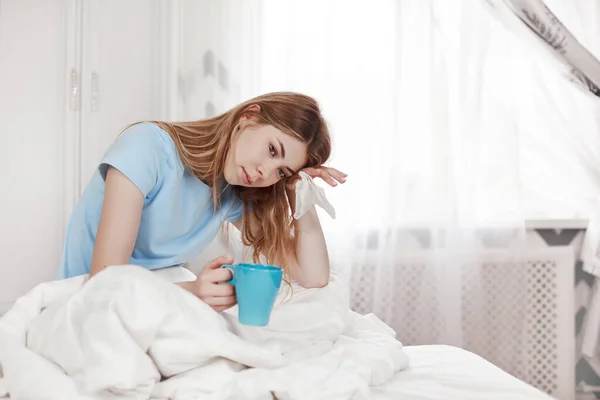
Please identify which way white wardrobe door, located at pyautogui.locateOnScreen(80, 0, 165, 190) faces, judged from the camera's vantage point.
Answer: facing the viewer

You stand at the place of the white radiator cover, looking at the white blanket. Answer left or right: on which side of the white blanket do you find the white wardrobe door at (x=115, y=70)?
right

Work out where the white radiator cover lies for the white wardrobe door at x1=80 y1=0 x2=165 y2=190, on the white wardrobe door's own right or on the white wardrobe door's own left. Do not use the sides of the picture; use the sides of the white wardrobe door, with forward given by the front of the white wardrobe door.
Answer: on the white wardrobe door's own left

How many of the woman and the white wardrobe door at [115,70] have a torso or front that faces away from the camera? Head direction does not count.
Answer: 0

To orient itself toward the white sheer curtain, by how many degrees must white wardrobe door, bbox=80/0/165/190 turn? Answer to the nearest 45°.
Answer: approximately 90° to its left

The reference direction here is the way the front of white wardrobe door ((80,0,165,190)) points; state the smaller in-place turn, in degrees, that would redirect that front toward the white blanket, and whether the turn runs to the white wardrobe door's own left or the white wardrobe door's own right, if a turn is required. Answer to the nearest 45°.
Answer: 0° — it already faces it

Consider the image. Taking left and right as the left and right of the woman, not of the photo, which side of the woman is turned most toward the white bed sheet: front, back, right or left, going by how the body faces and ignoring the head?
front

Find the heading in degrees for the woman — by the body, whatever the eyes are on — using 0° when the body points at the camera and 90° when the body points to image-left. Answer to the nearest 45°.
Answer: approximately 315°

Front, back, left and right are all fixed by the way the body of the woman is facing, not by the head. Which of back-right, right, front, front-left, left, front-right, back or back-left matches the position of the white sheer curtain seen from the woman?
left
